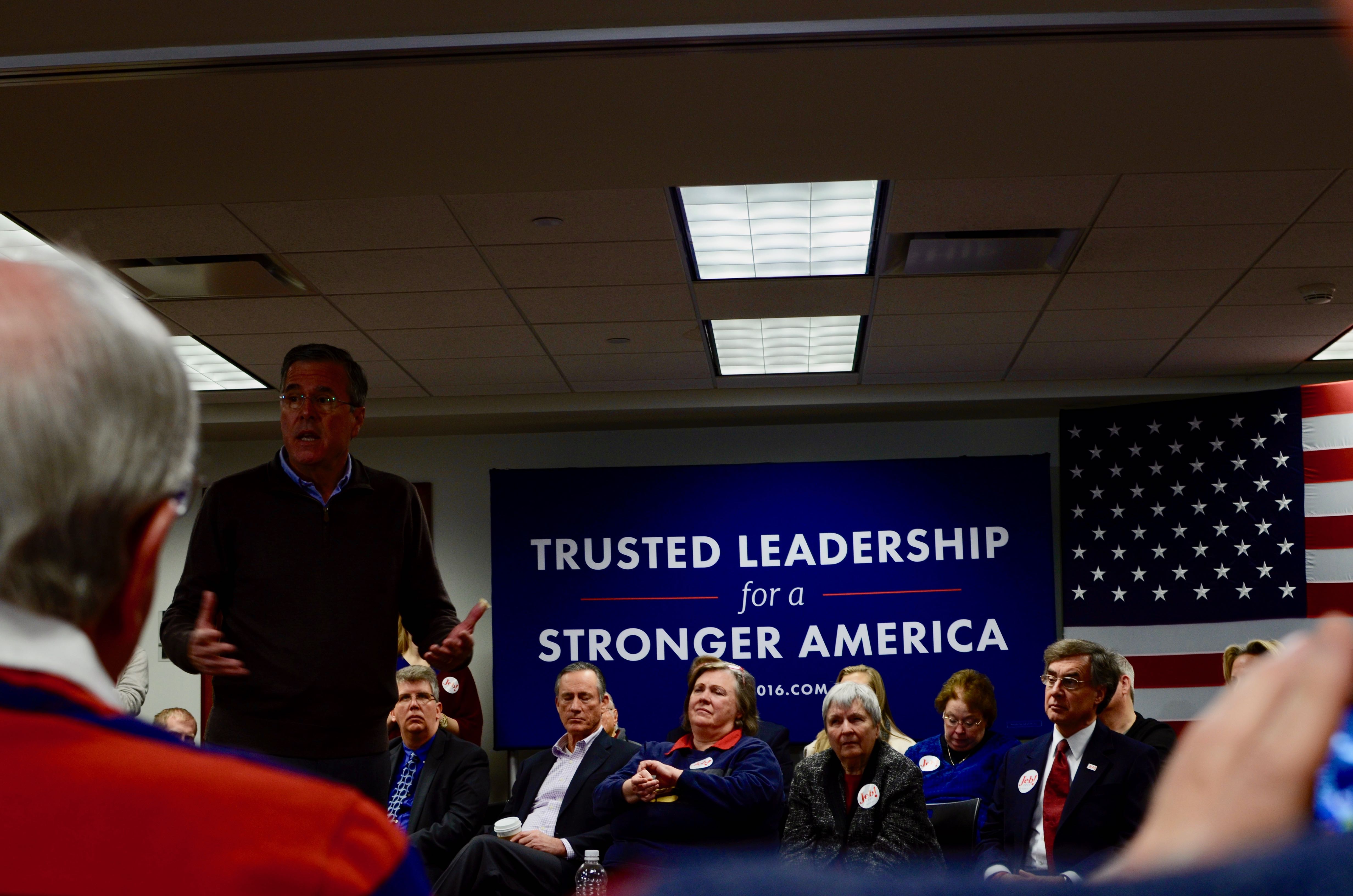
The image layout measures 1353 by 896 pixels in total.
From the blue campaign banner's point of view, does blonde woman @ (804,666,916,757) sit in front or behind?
in front

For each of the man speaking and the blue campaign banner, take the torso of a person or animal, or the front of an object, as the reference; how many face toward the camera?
2

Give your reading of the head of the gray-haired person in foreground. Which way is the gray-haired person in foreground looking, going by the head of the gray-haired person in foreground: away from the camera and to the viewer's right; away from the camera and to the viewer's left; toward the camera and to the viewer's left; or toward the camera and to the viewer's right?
away from the camera and to the viewer's right

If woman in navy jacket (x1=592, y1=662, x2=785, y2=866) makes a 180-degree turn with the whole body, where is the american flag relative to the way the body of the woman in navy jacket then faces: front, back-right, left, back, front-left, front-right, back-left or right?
front

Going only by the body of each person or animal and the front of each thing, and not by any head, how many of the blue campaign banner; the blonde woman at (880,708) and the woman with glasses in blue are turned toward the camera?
3

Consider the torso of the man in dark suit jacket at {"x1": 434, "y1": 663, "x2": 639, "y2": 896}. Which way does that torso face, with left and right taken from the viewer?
facing the viewer and to the left of the viewer

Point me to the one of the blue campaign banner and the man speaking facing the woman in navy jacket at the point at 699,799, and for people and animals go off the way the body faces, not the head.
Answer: the blue campaign banner

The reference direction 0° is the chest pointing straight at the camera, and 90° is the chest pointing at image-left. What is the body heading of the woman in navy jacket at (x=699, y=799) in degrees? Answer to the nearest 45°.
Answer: approximately 45°

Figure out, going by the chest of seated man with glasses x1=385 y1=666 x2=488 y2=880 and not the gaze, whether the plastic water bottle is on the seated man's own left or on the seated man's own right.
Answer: on the seated man's own left

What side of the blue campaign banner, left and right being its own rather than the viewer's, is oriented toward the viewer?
front

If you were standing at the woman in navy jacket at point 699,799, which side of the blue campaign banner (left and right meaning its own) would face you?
front

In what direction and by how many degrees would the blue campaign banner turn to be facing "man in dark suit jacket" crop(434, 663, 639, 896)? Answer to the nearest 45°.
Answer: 0° — it already faces them

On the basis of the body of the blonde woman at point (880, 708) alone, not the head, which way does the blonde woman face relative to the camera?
toward the camera
